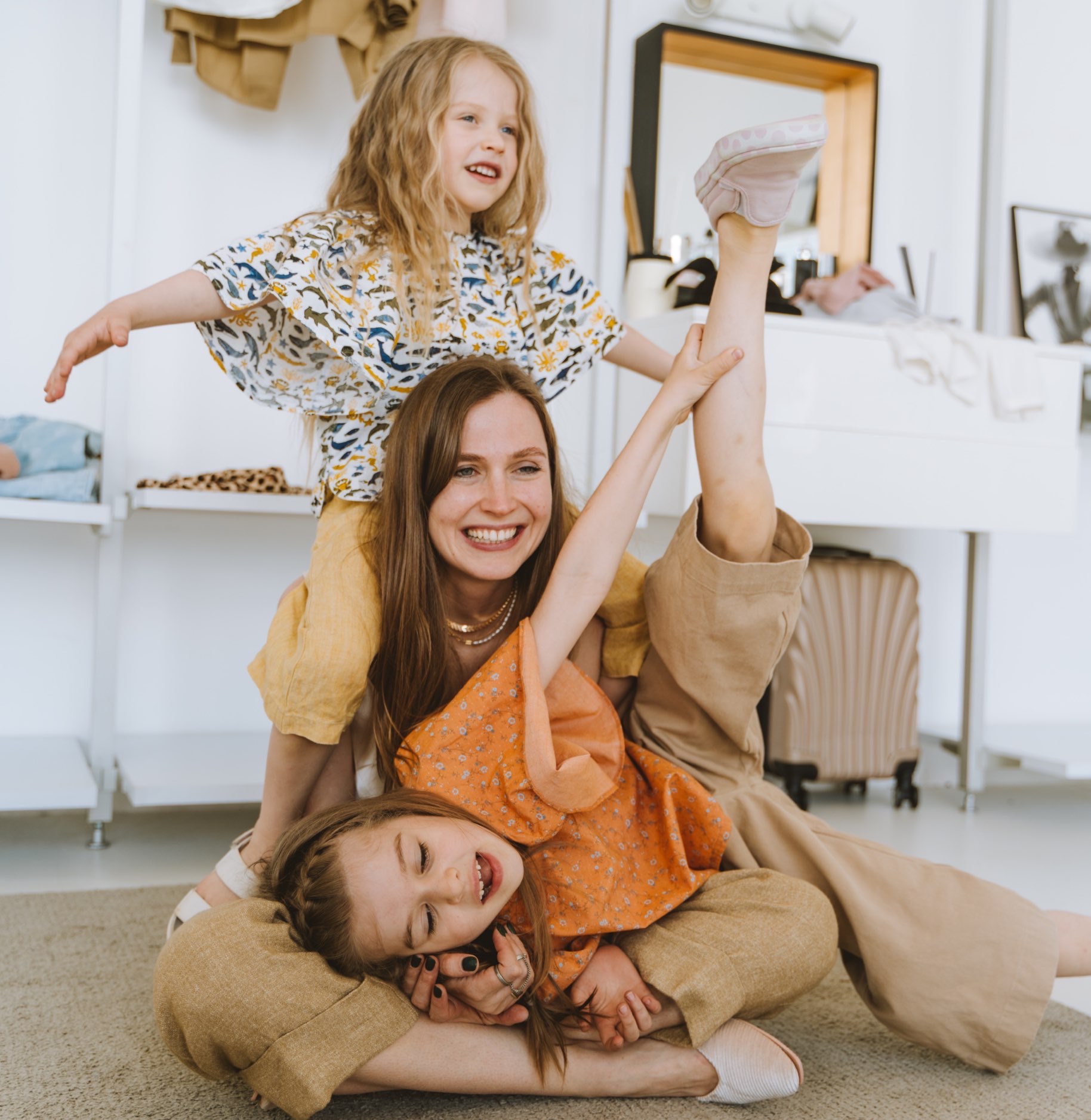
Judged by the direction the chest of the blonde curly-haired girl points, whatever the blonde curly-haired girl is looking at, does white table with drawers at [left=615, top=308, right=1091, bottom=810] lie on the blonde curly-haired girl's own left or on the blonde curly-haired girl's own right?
on the blonde curly-haired girl's own left

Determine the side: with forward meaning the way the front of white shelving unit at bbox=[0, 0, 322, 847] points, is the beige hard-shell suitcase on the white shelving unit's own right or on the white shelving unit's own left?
on the white shelving unit's own left

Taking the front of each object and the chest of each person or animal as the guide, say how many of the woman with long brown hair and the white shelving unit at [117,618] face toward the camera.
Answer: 2

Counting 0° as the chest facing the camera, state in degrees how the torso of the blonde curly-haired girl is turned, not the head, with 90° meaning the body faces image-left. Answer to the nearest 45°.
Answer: approximately 315°

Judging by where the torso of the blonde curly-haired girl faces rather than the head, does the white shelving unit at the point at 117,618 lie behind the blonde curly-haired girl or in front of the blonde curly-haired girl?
behind

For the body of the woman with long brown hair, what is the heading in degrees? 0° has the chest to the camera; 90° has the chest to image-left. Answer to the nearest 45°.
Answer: approximately 0°

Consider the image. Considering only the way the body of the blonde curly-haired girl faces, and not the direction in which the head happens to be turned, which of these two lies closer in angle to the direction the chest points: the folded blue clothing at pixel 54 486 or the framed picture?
the framed picture

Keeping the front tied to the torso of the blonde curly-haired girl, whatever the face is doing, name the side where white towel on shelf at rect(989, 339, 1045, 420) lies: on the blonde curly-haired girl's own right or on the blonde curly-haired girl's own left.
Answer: on the blonde curly-haired girl's own left

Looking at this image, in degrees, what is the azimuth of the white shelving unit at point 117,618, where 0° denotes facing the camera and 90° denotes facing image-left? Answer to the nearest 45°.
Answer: approximately 0°

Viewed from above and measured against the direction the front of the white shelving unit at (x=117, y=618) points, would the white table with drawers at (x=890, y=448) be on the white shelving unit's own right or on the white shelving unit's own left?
on the white shelving unit's own left
